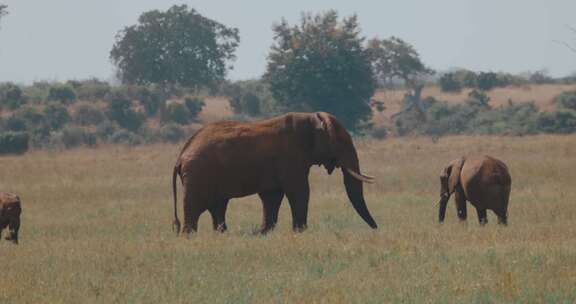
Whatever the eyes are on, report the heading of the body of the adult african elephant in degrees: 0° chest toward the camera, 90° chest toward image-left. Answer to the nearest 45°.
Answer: approximately 270°

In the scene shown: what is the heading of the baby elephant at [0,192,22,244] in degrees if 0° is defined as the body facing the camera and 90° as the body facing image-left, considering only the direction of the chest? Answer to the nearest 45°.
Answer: approximately 90°

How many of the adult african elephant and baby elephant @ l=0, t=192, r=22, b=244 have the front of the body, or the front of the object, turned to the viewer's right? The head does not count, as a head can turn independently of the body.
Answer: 1

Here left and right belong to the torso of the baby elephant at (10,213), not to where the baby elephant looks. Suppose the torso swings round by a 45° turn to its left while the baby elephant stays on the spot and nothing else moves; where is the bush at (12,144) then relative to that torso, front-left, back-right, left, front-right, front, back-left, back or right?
back-right

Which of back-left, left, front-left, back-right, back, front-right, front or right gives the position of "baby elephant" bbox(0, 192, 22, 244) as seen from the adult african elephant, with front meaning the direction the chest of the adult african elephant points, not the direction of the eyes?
back

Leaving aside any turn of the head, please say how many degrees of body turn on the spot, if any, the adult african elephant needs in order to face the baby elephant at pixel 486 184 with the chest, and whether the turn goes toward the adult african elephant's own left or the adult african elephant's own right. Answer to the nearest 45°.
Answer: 0° — it already faces it

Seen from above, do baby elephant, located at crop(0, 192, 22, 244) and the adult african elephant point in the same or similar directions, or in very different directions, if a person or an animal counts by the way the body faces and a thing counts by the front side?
very different directions
